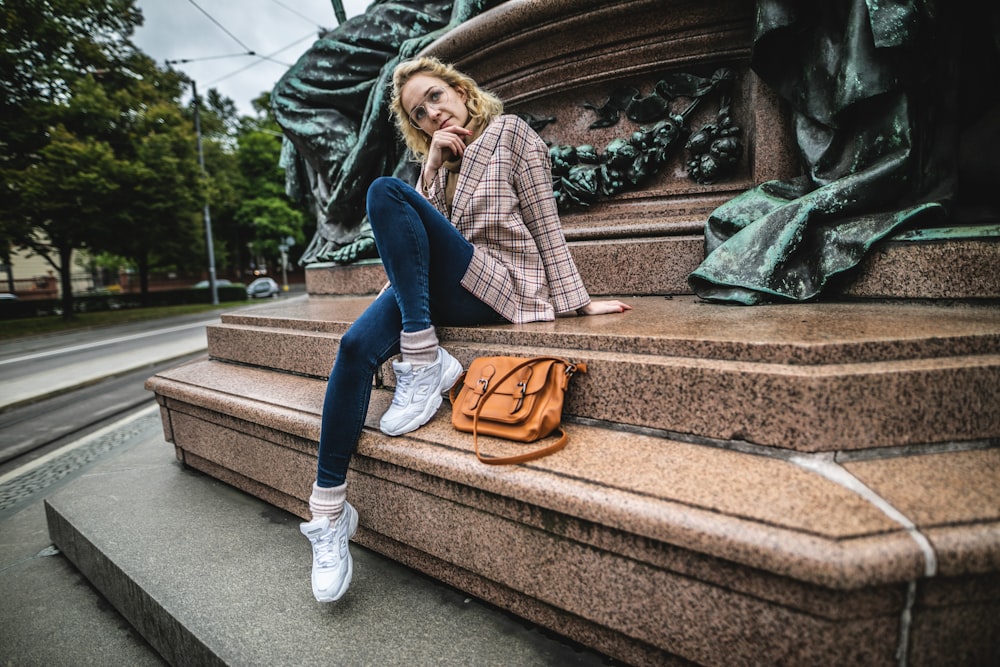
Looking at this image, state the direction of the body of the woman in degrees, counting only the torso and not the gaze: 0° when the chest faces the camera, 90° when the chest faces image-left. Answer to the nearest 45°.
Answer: approximately 45°

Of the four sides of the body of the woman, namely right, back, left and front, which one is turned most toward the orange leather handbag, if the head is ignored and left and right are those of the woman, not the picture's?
left

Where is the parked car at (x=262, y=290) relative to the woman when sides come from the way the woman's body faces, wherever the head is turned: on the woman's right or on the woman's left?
on the woman's right
